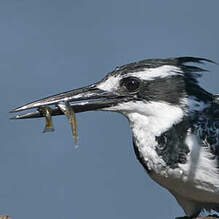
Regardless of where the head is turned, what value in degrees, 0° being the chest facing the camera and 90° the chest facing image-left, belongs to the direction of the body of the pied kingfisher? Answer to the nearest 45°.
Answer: approximately 90°
